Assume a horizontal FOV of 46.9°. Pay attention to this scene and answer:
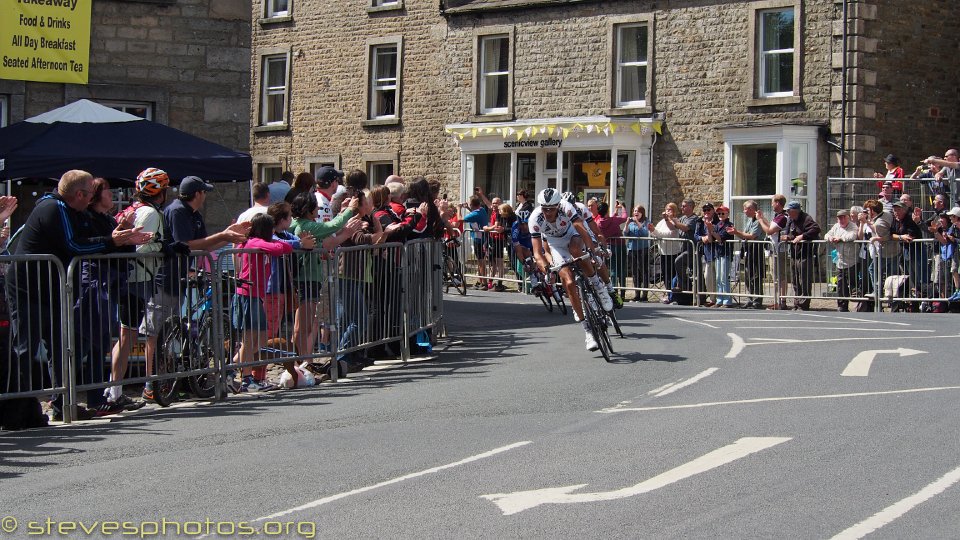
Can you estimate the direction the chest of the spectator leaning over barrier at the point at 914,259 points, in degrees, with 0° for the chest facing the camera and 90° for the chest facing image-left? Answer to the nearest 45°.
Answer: approximately 45°

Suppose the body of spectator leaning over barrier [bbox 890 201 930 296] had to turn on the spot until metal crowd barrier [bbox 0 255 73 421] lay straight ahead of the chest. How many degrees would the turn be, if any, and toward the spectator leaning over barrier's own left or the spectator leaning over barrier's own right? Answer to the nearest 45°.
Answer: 0° — they already face it

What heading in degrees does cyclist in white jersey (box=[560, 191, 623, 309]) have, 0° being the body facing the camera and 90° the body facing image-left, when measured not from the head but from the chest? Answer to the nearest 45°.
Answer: approximately 0°

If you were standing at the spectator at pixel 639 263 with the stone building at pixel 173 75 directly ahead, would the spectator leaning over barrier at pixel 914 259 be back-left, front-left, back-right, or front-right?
back-left

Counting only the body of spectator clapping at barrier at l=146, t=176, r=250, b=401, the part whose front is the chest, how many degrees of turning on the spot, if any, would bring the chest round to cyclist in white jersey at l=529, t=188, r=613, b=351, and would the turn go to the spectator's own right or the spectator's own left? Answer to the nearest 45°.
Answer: approximately 45° to the spectator's own left

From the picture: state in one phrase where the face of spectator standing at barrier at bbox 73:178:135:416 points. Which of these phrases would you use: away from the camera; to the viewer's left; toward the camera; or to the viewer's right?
to the viewer's right

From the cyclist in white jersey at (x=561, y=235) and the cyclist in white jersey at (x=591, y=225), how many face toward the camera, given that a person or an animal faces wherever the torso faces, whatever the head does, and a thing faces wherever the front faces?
2

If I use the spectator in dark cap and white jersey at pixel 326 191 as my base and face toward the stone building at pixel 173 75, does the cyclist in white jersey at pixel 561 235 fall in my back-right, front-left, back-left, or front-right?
back-right

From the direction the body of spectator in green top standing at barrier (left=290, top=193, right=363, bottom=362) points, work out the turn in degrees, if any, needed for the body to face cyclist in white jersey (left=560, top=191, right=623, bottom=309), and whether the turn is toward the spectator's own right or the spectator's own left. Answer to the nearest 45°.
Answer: approximately 45° to the spectator's own left

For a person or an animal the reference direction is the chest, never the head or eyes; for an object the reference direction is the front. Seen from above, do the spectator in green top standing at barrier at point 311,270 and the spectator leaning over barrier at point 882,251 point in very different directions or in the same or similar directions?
very different directions
